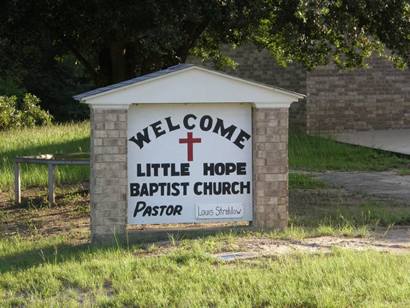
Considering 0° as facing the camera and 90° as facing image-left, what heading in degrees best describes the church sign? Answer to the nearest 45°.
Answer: approximately 0°

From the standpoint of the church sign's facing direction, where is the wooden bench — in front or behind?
behind

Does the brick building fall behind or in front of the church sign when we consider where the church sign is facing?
behind

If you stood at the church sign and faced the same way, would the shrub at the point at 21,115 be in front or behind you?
behind

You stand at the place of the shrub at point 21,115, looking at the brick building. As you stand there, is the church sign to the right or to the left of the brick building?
right
